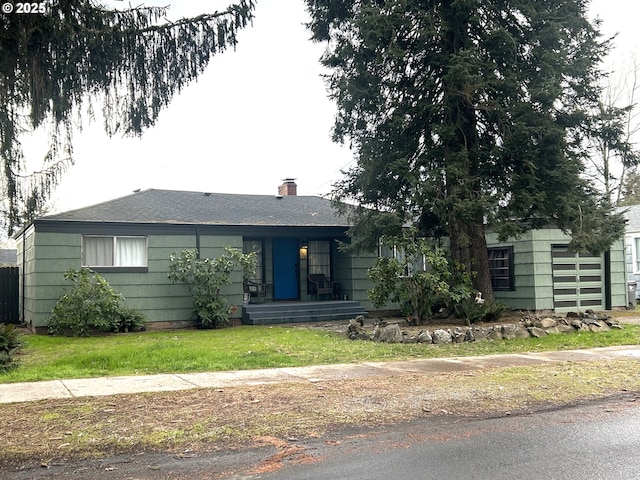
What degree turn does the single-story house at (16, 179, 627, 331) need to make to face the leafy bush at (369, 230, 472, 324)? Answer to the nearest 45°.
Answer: approximately 45° to its left

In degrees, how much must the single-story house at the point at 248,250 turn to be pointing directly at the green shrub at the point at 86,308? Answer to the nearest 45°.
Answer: approximately 45° to its right

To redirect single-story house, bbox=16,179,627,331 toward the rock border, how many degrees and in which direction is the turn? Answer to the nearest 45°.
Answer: approximately 45° to its left

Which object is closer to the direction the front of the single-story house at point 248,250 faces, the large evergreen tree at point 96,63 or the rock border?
the large evergreen tree

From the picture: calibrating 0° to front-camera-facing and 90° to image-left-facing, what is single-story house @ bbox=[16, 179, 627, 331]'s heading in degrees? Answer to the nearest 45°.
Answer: approximately 0°

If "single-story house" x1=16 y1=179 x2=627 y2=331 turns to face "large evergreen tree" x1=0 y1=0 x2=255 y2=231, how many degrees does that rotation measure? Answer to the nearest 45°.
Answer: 0° — it already faces it
